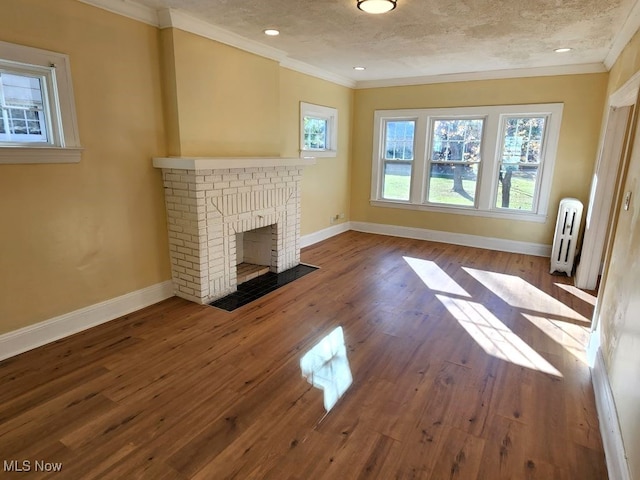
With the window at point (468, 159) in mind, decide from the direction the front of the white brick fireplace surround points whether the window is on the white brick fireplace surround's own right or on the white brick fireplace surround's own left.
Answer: on the white brick fireplace surround's own left

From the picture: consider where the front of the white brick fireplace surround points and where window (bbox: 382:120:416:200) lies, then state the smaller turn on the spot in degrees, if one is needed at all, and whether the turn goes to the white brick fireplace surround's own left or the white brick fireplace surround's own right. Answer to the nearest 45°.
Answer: approximately 90° to the white brick fireplace surround's own left

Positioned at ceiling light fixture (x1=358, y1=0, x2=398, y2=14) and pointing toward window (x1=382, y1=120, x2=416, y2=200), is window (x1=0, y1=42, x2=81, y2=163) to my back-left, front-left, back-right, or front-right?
back-left

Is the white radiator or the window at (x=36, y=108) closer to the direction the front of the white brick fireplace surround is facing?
the white radiator

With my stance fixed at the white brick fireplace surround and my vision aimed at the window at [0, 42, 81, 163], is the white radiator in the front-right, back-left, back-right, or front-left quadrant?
back-left

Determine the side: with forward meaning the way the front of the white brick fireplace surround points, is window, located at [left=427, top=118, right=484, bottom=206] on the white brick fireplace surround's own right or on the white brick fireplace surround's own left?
on the white brick fireplace surround's own left

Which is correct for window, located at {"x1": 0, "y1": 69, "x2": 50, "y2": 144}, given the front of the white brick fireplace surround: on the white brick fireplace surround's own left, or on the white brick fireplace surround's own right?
on the white brick fireplace surround's own right

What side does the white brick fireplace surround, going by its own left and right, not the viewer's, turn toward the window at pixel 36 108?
right

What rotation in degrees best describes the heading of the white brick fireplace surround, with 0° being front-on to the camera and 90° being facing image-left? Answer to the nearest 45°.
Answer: approximately 315°
